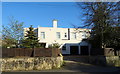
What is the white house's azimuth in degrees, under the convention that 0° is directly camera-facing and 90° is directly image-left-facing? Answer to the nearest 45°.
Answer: approximately 0°

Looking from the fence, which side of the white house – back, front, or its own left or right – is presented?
front

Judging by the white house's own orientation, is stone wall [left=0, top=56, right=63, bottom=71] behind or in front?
in front

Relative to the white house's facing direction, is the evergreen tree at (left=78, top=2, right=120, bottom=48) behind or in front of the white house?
in front

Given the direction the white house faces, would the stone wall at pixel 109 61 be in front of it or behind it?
in front
